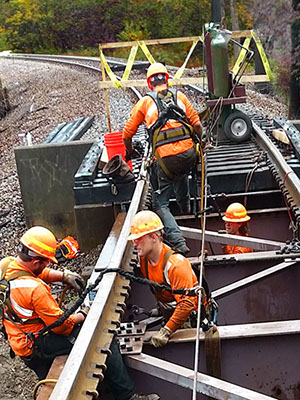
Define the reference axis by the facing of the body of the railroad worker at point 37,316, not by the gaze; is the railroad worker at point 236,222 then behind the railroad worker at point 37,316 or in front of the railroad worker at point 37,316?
in front

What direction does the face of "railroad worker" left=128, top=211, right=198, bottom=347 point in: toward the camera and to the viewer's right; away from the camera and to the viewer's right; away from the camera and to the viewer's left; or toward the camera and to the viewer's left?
toward the camera and to the viewer's left

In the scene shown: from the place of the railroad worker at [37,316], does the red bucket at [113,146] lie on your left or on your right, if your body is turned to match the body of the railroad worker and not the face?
on your left

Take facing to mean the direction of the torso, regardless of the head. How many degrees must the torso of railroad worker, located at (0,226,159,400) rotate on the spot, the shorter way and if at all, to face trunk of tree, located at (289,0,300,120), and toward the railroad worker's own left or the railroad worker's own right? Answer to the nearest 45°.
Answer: approximately 45° to the railroad worker's own left

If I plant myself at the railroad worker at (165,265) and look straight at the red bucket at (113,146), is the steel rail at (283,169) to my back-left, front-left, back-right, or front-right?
front-right

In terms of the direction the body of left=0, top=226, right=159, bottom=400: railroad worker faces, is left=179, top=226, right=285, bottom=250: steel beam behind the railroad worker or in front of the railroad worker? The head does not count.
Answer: in front

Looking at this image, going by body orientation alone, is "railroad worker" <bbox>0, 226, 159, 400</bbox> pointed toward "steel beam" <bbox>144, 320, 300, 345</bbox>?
yes

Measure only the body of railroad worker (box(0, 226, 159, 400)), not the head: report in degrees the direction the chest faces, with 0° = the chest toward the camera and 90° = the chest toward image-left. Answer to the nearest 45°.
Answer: approximately 270°

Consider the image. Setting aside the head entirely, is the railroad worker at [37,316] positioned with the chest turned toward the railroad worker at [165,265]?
yes

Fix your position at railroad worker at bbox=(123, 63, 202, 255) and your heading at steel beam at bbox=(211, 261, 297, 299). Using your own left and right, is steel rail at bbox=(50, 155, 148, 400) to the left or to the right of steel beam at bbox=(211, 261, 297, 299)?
right

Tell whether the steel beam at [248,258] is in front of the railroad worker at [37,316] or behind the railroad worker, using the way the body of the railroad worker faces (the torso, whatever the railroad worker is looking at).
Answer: in front
